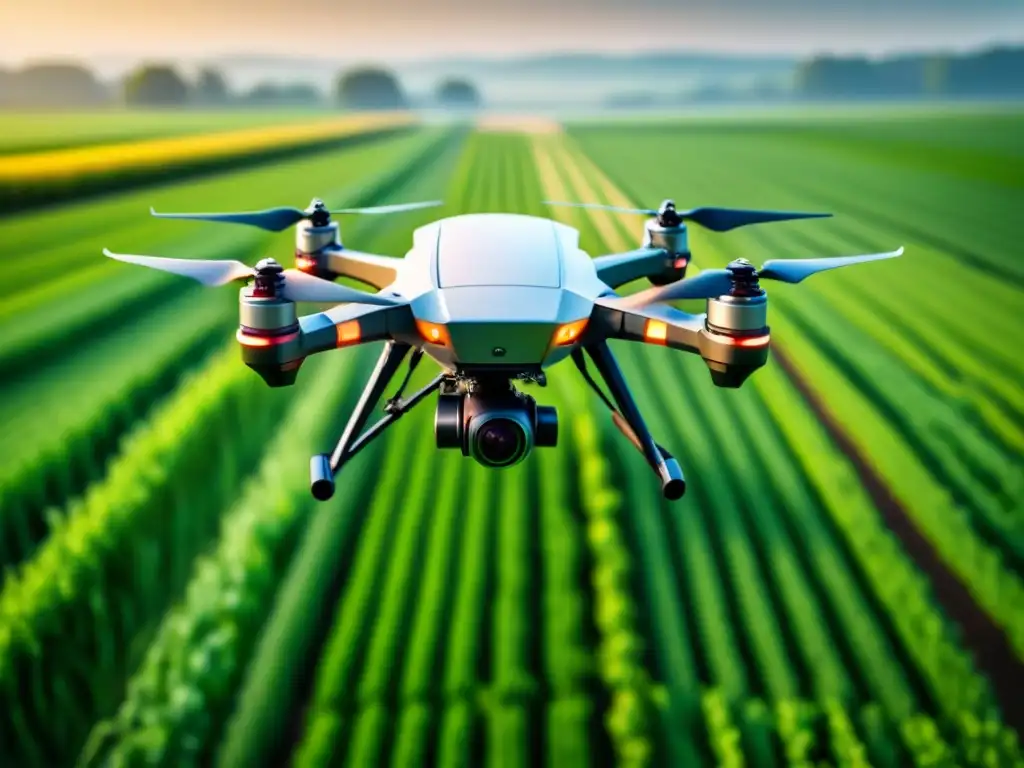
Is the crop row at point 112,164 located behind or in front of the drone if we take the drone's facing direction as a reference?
behind

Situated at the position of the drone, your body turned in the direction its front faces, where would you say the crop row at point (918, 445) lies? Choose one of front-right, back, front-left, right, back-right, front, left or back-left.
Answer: back-left

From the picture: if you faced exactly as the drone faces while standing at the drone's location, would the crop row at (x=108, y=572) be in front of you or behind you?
behind

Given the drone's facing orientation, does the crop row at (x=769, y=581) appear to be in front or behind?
behind

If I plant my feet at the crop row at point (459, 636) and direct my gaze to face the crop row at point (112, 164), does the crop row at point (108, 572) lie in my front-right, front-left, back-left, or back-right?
front-left

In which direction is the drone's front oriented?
toward the camera

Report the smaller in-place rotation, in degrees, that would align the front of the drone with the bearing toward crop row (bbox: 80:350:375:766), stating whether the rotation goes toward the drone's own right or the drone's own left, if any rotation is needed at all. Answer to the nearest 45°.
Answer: approximately 135° to the drone's own right
